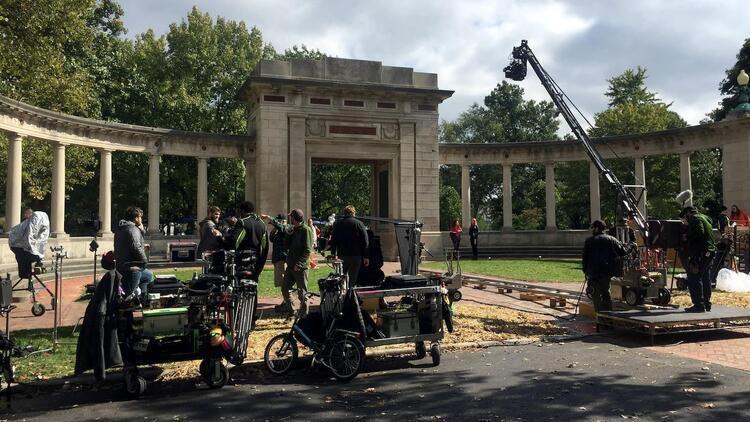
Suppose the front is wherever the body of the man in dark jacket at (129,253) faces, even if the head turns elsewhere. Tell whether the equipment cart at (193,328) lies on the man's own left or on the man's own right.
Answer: on the man's own right

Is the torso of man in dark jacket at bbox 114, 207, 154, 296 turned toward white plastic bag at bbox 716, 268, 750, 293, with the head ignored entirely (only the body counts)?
yes

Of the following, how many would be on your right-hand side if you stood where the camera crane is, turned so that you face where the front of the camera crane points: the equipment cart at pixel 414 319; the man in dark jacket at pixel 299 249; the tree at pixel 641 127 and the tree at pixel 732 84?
2

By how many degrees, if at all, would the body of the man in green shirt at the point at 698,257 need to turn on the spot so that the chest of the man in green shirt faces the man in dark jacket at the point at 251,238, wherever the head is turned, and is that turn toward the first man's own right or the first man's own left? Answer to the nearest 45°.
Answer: approximately 45° to the first man's own left

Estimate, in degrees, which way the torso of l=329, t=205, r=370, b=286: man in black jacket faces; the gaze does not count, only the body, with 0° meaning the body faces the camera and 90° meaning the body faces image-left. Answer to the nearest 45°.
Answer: approximately 180°

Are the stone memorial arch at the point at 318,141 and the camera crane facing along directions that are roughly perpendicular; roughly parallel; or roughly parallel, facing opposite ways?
roughly perpendicular

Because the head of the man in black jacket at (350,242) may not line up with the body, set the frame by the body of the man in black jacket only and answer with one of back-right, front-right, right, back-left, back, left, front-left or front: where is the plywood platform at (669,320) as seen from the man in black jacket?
right

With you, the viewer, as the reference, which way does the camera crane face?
facing to the left of the viewer

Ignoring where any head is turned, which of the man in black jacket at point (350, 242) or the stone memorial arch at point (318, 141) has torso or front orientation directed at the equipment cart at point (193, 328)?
the stone memorial arch

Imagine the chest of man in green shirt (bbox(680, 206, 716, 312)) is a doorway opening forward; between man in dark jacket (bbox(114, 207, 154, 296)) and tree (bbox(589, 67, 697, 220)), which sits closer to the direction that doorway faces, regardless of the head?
the man in dark jacket

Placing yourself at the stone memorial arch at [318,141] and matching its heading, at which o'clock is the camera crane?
The camera crane is roughly at 11 o'clock from the stone memorial arch.

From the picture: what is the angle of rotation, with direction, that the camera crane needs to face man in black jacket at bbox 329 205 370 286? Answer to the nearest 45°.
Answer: approximately 45° to its left

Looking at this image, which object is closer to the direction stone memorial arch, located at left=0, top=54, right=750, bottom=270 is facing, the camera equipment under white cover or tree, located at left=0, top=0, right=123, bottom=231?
the camera equipment under white cover

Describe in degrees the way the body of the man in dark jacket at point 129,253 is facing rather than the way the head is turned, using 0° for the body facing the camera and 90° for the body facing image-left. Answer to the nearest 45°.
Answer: approximately 270°

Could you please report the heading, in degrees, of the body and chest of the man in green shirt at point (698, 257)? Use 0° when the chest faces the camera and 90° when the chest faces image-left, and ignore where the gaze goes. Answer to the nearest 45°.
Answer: approximately 90°
